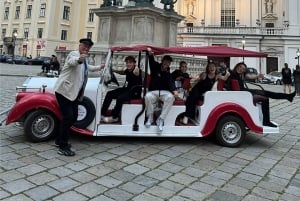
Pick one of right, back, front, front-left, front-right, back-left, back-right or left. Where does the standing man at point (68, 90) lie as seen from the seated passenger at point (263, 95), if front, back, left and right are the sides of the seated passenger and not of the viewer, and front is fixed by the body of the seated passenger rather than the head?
back-right

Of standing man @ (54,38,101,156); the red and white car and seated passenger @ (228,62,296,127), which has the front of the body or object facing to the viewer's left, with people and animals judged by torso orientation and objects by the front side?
the red and white car

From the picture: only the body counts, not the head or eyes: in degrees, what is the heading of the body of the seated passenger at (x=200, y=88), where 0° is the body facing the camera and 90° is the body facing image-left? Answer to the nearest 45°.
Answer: approximately 45°

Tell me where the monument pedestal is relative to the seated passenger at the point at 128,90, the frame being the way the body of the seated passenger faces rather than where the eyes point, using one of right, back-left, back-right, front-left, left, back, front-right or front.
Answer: back-right

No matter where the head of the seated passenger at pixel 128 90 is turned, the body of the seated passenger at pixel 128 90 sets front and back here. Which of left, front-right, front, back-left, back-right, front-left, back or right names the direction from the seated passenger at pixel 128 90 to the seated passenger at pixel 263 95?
back-left

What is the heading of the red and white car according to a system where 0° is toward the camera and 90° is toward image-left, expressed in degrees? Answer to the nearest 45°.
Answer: approximately 90°

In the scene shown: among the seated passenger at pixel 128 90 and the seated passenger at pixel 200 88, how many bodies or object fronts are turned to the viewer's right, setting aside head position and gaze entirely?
0

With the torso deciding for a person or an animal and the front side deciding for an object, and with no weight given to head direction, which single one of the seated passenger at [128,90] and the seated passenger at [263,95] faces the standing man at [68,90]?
the seated passenger at [128,90]

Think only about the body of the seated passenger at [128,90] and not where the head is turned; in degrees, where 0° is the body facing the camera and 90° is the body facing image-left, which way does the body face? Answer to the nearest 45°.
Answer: approximately 45°

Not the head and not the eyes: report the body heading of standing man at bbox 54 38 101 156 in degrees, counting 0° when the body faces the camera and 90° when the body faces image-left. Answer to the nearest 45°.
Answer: approximately 315°
